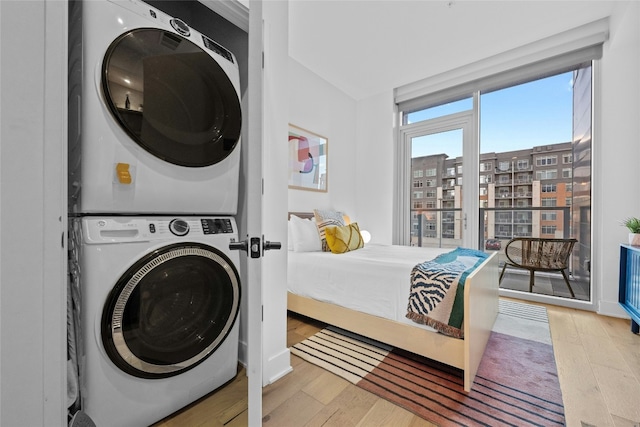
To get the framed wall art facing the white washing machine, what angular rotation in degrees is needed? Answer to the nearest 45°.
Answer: approximately 45° to its right

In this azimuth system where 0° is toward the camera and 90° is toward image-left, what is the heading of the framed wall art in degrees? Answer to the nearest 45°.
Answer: approximately 315°

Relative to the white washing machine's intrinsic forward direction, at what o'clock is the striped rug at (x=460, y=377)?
The striped rug is roughly at 11 o'clock from the white washing machine.

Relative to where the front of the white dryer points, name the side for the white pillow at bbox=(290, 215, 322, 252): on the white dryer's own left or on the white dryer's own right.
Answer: on the white dryer's own left

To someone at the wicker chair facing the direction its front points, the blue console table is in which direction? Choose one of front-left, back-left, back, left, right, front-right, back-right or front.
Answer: back

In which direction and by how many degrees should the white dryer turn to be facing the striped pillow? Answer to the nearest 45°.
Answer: approximately 90° to its left
